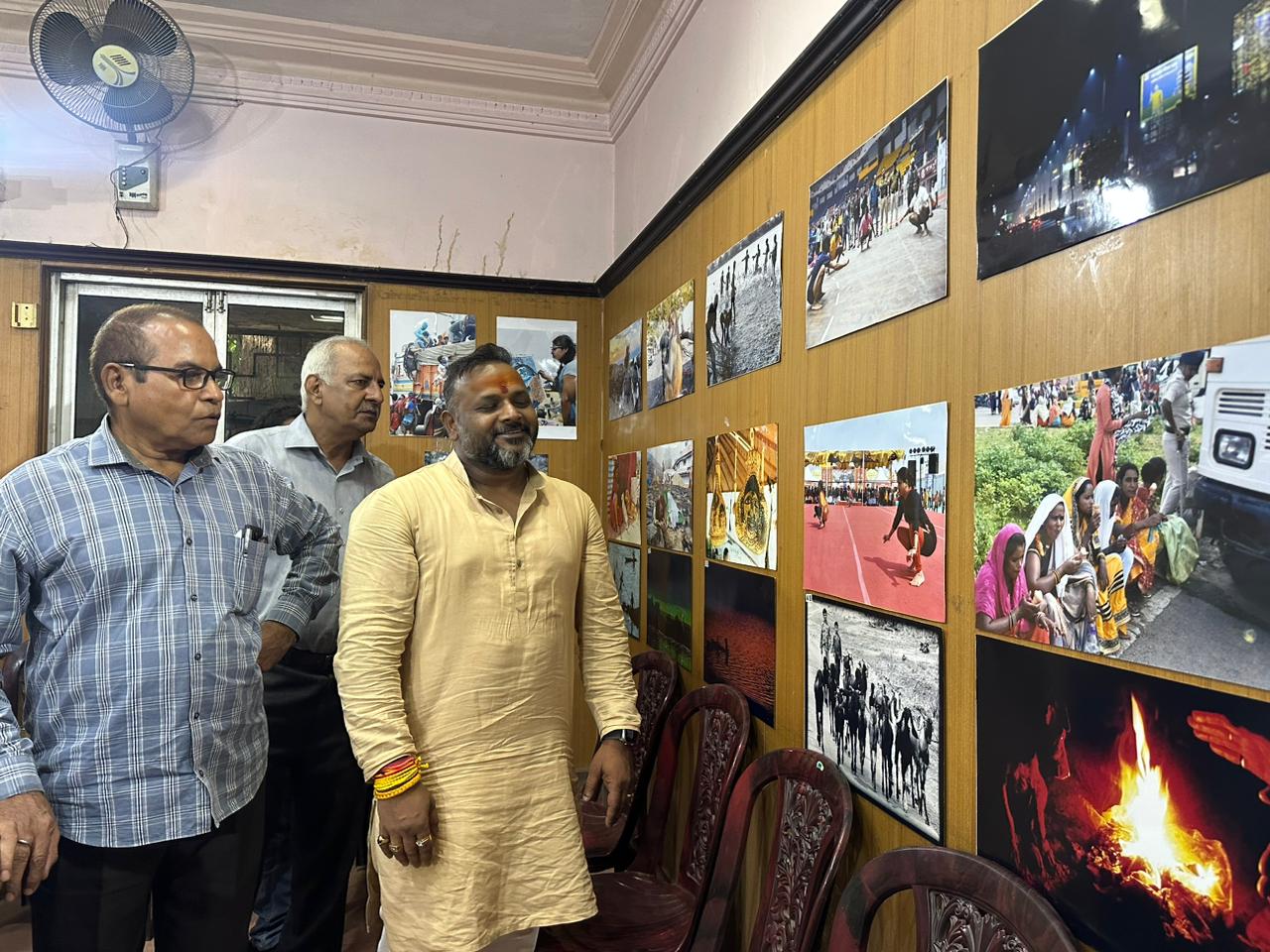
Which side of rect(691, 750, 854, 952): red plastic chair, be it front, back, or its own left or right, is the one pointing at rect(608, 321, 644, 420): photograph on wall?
right

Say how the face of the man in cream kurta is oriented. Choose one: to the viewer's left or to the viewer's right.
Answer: to the viewer's right

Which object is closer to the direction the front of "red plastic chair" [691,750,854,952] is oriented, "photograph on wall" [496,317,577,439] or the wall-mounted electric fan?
the wall-mounted electric fan

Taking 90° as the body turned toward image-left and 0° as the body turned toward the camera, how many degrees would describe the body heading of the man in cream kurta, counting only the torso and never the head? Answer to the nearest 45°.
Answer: approximately 315°

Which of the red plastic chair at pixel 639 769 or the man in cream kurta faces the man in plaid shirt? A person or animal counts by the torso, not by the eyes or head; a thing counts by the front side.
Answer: the red plastic chair

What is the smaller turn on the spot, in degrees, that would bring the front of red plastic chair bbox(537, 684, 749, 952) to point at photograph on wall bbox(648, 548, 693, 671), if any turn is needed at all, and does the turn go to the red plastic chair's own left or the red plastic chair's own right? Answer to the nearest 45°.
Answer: approximately 135° to the red plastic chair's own right

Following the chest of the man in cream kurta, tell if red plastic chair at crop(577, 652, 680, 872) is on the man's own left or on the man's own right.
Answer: on the man's own left

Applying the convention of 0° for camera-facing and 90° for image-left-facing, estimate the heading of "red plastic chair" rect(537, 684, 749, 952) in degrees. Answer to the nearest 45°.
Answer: approximately 45°

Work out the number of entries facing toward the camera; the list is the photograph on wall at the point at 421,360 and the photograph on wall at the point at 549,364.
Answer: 2
